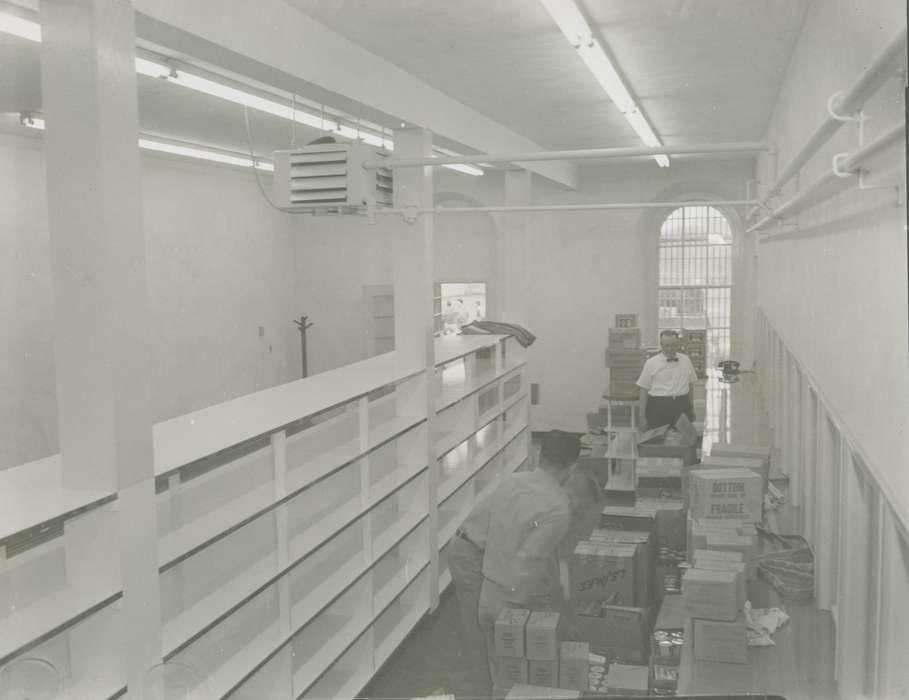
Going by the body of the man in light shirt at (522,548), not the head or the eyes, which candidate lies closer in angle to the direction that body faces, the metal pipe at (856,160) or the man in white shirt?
the man in white shirt

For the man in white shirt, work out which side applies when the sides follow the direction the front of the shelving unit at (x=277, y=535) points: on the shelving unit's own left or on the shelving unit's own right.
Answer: on the shelving unit's own left

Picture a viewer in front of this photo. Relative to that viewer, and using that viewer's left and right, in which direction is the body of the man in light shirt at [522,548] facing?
facing away from the viewer and to the right of the viewer

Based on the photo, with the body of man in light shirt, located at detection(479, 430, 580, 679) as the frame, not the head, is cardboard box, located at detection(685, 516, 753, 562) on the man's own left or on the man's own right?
on the man's own right

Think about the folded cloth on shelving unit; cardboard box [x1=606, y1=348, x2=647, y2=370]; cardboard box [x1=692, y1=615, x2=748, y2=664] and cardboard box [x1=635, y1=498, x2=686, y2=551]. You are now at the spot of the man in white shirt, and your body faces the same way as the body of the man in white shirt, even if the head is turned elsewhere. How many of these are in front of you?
2

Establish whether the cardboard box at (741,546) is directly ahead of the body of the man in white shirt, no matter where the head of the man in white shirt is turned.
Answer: yes

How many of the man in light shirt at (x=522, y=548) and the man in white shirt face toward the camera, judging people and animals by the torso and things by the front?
1

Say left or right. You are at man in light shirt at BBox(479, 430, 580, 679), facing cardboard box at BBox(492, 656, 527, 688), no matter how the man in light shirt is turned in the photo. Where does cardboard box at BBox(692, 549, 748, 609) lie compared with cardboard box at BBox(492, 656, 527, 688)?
left

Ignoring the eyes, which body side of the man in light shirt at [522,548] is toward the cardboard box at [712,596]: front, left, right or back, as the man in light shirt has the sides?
right

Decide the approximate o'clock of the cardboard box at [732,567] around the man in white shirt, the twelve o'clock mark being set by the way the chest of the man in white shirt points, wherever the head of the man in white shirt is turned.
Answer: The cardboard box is roughly at 12 o'clock from the man in white shirt.

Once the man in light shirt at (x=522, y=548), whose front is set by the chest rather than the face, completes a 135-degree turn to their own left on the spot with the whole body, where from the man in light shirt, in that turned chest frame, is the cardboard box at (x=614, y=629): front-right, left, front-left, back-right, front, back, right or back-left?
back-left

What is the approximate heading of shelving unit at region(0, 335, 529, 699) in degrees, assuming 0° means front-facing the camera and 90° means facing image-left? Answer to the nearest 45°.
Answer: approximately 315°

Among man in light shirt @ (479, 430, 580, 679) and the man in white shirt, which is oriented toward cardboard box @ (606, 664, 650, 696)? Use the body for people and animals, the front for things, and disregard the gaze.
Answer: the man in white shirt
